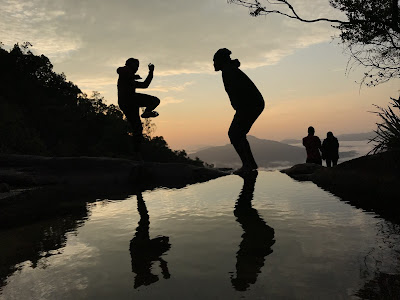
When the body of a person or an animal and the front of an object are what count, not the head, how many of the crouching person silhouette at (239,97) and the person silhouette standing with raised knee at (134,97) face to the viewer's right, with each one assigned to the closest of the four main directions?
1

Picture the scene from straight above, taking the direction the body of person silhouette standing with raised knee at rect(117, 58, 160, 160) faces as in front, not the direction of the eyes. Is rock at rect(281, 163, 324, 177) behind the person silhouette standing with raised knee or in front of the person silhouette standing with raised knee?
in front

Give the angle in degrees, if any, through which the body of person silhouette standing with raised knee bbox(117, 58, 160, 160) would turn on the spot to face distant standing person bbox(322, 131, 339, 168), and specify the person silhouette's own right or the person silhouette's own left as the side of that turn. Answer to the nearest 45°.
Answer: approximately 45° to the person silhouette's own left

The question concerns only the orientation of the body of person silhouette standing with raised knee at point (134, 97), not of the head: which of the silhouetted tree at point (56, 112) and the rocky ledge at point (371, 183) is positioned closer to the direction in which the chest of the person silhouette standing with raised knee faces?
the rocky ledge

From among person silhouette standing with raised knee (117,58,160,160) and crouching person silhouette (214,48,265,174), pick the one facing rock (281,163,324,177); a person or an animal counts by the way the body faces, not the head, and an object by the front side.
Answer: the person silhouette standing with raised knee

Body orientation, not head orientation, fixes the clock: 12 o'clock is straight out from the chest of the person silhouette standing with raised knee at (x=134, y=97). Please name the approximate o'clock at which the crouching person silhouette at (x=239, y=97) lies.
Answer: The crouching person silhouette is roughly at 1 o'clock from the person silhouette standing with raised knee.

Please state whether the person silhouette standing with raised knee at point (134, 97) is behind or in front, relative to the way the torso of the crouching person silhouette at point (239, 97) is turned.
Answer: in front

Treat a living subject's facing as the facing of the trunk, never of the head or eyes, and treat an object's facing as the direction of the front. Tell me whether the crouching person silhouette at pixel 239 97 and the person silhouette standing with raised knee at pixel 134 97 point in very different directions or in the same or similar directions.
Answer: very different directions

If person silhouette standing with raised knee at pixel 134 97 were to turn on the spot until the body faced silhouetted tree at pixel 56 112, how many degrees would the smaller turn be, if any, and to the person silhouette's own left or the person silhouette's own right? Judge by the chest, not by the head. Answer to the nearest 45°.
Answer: approximately 90° to the person silhouette's own left

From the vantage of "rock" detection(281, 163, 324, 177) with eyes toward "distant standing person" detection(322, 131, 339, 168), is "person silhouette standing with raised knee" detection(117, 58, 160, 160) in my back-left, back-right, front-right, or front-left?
back-left

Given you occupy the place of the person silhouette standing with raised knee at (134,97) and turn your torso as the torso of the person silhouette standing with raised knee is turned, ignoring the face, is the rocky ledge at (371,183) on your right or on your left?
on your right

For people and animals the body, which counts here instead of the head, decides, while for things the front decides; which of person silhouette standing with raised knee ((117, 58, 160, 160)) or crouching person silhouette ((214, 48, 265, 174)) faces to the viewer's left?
the crouching person silhouette

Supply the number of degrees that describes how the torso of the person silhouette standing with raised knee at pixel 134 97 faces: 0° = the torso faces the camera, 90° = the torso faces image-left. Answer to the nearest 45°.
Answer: approximately 270°

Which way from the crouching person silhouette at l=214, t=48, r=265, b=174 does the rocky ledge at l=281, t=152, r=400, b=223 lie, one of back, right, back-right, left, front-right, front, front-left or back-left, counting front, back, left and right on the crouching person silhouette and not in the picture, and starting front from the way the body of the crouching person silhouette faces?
back-left

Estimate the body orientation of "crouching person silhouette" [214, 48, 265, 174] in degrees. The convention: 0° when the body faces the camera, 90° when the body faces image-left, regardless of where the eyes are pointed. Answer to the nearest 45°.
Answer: approximately 90°

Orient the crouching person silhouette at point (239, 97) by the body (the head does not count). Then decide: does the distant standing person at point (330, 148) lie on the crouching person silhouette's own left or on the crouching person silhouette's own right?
on the crouching person silhouette's own right
